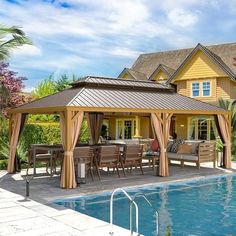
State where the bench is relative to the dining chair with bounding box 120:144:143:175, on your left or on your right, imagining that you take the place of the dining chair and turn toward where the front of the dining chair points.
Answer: on your right

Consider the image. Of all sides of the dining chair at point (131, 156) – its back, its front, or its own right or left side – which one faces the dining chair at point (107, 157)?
left

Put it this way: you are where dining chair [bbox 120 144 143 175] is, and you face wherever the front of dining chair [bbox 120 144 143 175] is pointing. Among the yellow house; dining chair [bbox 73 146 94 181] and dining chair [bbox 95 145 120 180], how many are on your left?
2

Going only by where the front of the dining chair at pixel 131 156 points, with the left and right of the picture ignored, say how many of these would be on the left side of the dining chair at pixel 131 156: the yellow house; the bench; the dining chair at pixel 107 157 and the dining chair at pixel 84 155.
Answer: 2

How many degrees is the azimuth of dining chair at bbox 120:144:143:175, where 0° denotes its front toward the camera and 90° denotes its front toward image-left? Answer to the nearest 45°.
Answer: approximately 135°

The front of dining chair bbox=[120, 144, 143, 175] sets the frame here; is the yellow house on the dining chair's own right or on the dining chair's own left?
on the dining chair's own right

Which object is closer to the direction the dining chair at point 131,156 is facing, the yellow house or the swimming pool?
the yellow house
